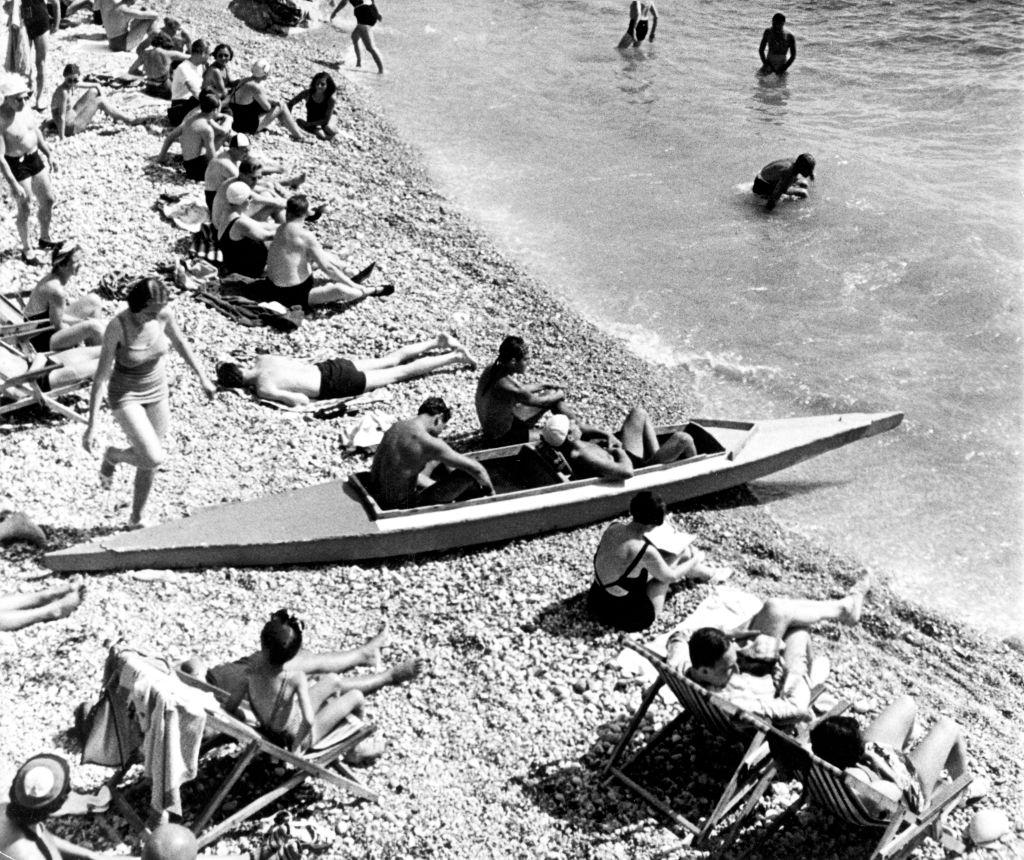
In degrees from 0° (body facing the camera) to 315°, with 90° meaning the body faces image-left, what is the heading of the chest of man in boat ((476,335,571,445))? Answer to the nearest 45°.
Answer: approximately 270°

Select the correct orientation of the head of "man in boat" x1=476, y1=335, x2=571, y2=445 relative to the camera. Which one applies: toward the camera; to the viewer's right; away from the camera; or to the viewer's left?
to the viewer's right

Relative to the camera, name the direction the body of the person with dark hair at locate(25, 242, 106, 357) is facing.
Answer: to the viewer's right

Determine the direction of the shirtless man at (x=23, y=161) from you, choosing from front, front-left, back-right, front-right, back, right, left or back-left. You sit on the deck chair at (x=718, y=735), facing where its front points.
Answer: left

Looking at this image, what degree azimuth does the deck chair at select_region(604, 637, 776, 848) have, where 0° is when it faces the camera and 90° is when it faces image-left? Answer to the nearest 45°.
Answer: approximately 225°

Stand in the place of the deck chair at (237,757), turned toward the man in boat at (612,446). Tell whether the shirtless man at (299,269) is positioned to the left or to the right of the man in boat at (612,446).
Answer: left

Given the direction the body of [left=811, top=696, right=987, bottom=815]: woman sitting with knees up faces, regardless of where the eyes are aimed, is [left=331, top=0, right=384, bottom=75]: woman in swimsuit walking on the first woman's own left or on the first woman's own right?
on the first woman's own left

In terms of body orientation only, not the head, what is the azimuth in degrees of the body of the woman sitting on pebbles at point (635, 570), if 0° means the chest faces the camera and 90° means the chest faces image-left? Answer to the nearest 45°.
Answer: approximately 225°

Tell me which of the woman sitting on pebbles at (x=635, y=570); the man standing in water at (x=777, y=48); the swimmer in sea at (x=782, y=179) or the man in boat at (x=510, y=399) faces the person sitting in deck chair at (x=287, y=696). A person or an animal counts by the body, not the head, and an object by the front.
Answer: the man standing in water

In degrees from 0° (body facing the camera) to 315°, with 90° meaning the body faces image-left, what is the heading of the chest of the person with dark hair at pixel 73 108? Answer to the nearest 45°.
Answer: approximately 270°

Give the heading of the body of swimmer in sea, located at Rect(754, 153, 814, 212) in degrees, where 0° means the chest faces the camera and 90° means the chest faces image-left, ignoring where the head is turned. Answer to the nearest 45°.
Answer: approximately 270°

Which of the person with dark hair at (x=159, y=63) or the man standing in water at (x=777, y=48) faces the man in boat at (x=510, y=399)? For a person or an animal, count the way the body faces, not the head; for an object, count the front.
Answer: the man standing in water
